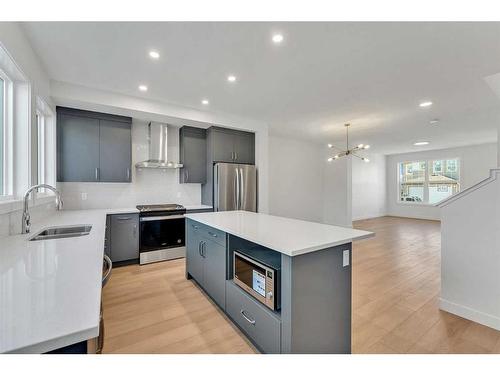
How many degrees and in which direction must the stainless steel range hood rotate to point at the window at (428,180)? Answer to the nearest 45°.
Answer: approximately 90° to its left

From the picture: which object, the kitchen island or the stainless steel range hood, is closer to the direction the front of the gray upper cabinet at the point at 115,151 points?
the kitchen island

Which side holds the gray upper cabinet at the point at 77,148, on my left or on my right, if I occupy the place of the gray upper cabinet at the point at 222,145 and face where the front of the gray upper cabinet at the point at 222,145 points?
on my right

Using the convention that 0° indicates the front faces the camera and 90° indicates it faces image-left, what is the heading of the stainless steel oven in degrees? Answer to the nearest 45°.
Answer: approximately 0°

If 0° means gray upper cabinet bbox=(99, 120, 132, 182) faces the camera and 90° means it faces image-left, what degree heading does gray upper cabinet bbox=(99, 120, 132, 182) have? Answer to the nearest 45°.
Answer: approximately 0°

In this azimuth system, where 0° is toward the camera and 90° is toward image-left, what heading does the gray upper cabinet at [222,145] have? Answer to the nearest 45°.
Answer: approximately 315°

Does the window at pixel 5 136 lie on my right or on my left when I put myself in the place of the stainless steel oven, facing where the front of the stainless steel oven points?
on my right
